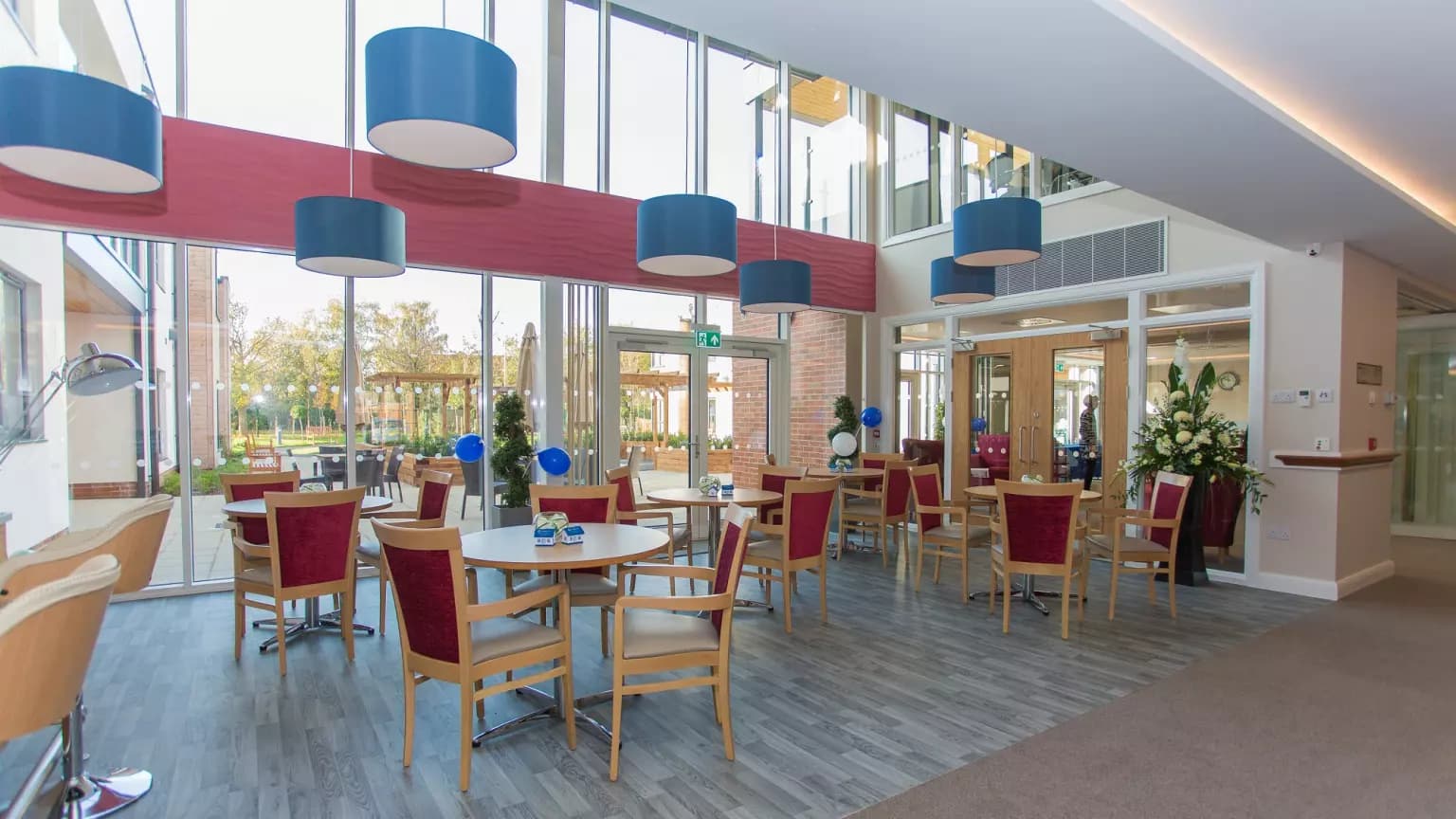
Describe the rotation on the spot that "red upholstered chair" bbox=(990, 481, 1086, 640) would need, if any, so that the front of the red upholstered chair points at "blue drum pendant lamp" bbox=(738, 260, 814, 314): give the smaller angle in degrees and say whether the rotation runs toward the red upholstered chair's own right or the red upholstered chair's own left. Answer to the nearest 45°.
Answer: approximately 90° to the red upholstered chair's own left

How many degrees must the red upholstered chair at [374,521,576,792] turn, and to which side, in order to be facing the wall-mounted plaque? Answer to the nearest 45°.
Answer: approximately 45° to its right

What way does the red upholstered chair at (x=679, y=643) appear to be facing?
to the viewer's left

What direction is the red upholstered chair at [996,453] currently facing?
toward the camera

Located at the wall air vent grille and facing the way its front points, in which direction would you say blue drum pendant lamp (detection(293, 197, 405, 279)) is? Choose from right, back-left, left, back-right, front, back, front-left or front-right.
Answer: front

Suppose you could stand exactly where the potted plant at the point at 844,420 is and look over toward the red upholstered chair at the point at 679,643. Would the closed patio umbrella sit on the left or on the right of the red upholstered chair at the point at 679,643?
right

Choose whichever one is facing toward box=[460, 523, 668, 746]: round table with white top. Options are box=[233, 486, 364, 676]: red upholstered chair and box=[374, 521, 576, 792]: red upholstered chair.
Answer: box=[374, 521, 576, 792]: red upholstered chair

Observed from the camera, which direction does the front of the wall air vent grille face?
facing the viewer and to the left of the viewer

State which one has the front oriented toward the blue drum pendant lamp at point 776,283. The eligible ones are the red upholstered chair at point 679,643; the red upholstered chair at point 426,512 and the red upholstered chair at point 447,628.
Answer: the red upholstered chair at point 447,628

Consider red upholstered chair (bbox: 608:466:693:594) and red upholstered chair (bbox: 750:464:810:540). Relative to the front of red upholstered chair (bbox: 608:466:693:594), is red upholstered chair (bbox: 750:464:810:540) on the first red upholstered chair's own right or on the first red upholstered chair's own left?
on the first red upholstered chair's own left

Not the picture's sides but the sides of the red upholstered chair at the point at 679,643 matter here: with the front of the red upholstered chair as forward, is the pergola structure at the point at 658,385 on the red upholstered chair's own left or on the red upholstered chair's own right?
on the red upholstered chair's own right

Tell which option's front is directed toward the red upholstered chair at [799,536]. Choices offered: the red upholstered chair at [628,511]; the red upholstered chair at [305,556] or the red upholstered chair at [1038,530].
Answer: the red upholstered chair at [628,511]
